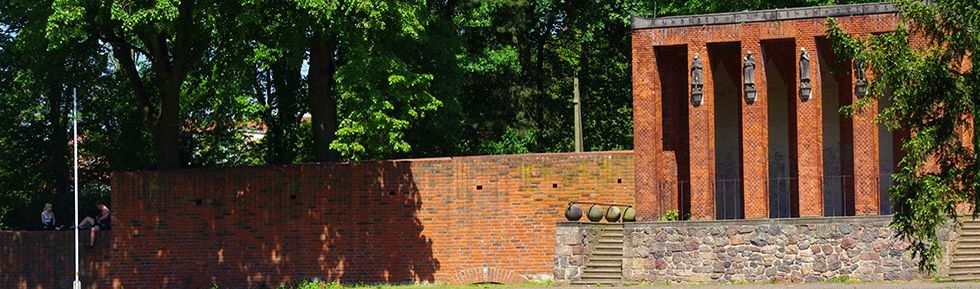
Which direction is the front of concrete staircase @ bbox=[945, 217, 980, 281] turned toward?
toward the camera

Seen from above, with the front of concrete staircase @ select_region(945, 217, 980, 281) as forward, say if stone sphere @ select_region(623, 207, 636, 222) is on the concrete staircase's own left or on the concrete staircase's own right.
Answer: on the concrete staircase's own right

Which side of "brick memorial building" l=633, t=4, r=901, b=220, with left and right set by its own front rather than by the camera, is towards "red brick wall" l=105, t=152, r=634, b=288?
right

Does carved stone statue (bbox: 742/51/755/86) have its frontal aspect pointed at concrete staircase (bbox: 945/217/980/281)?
no

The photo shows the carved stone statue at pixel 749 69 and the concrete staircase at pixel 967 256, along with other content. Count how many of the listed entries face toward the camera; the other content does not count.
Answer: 2

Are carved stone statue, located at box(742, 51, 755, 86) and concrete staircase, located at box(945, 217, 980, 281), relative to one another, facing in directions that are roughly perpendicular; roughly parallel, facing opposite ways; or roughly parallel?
roughly parallel

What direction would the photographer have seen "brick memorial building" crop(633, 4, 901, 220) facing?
facing the viewer

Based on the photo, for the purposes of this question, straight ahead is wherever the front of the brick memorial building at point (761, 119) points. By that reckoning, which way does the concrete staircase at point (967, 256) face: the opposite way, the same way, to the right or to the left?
the same way

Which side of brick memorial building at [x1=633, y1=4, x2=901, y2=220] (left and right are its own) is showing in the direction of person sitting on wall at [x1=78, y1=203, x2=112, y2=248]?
right

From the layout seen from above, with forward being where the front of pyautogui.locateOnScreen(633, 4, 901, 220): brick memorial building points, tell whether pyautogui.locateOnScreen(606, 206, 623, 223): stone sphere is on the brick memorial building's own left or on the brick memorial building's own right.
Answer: on the brick memorial building's own right
